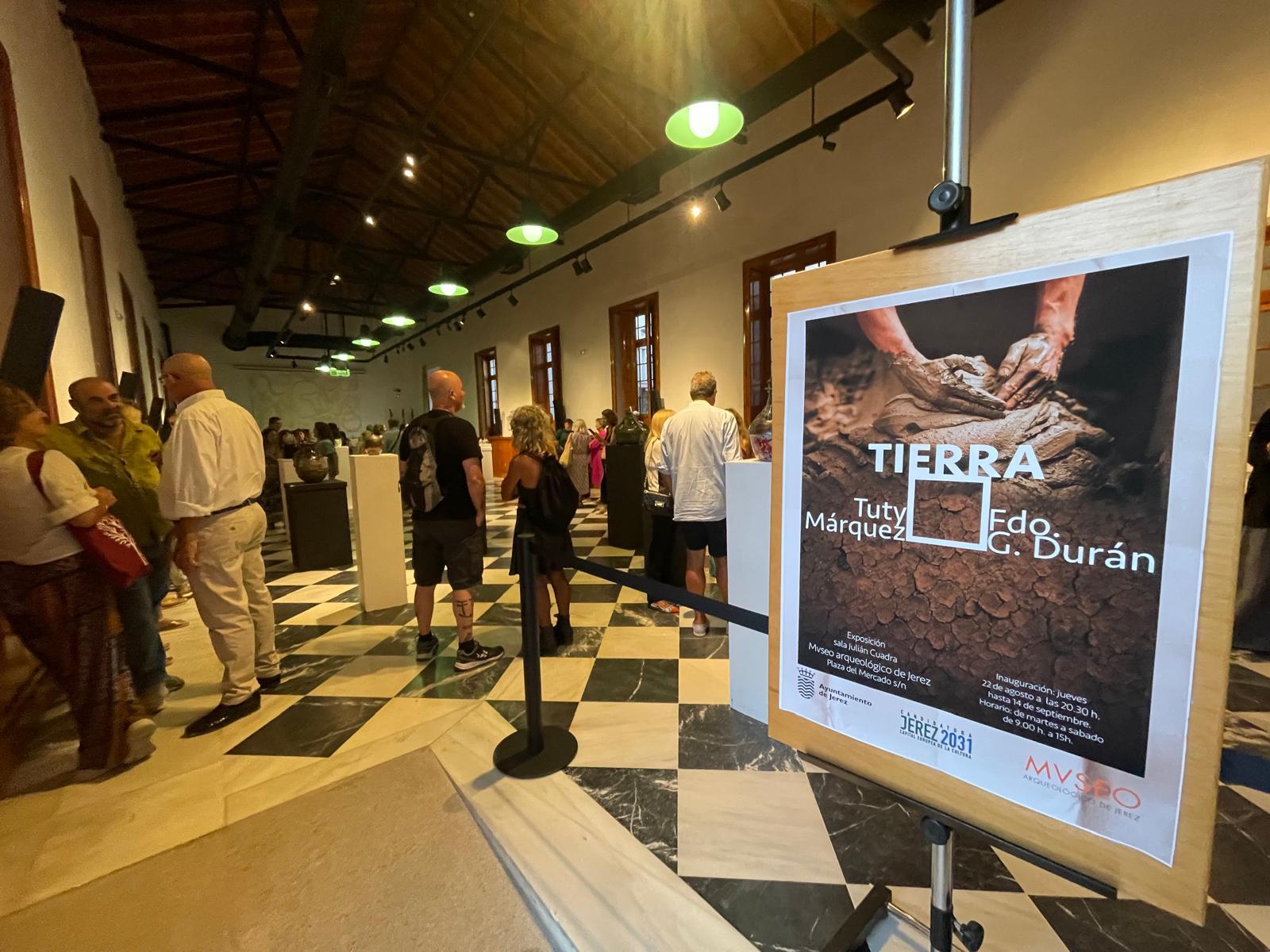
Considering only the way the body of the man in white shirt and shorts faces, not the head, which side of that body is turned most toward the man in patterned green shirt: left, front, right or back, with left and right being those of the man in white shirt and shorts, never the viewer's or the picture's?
left

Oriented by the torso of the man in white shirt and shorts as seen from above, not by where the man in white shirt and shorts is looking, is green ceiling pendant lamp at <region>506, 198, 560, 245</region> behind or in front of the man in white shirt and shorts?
in front

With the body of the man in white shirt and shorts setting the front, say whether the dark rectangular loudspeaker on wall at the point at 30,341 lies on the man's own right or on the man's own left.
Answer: on the man's own left

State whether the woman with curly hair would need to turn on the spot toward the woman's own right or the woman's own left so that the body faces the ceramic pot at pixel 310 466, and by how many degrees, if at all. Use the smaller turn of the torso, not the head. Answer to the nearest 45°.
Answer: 0° — they already face it

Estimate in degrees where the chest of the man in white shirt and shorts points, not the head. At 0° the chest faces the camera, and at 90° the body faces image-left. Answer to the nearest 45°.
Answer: approximately 180°

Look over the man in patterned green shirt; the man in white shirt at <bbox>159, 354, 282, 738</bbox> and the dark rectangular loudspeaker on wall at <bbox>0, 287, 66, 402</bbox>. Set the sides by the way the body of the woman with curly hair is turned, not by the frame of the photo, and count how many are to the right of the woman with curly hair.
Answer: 0

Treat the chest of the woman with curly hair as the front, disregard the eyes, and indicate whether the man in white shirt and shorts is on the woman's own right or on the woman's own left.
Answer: on the woman's own right

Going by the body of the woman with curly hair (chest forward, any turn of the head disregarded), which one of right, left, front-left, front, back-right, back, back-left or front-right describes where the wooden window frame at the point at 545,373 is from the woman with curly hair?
front-right

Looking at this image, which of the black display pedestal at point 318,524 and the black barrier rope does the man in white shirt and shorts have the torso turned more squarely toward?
the black display pedestal

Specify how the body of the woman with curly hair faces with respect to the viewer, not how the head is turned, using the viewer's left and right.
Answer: facing away from the viewer and to the left of the viewer

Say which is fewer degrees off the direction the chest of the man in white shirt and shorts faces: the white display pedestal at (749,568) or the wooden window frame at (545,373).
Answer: the wooden window frame

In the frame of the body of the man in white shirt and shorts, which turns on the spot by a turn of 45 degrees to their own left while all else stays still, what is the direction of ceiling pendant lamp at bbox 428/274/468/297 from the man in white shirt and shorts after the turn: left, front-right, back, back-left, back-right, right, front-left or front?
front

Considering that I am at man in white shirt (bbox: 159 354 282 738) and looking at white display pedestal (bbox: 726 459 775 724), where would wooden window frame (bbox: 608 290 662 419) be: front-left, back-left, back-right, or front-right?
front-left

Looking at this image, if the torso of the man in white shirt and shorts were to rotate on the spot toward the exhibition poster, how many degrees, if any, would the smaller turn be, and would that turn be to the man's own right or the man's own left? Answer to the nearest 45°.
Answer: approximately 180°
